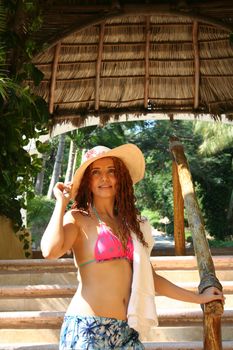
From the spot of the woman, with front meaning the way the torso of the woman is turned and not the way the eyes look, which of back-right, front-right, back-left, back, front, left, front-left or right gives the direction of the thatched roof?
back-left

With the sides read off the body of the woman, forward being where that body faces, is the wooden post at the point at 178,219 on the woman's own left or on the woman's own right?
on the woman's own left

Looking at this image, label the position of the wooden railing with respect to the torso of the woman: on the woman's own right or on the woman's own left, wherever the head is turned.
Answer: on the woman's own left

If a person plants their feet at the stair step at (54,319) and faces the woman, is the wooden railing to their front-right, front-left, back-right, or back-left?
front-left

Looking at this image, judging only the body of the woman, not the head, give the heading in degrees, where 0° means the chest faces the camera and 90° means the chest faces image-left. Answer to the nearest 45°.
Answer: approximately 315°

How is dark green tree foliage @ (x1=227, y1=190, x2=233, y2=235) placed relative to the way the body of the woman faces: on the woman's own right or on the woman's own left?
on the woman's own left

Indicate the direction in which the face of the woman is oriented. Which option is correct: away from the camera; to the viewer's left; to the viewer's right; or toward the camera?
toward the camera

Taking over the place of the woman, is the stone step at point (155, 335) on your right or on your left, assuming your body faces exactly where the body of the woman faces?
on your left
